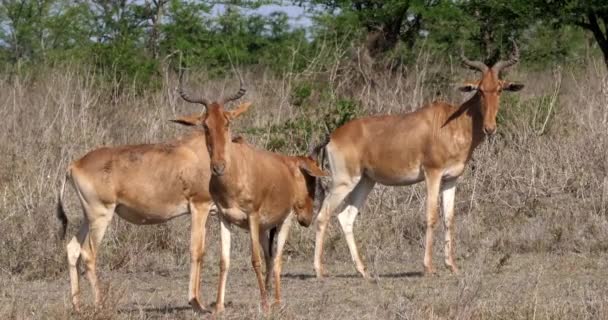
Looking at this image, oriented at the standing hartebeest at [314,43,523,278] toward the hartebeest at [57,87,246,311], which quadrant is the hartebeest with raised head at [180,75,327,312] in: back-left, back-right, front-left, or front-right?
front-left

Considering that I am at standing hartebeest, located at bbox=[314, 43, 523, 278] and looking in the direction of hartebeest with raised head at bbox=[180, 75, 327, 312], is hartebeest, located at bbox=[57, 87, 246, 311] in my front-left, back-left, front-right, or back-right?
front-right

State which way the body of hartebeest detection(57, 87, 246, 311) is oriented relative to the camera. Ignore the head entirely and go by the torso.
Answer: to the viewer's right

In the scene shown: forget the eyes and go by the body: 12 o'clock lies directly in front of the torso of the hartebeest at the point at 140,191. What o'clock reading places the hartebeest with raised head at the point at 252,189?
The hartebeest with raised head is roughly at 1 o'clock from the hartebeest.

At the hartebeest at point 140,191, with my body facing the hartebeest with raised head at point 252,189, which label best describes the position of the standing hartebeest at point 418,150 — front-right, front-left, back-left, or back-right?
front-left

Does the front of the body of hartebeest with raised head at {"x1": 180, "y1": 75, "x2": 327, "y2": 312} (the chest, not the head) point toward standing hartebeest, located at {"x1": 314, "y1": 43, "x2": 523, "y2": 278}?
no

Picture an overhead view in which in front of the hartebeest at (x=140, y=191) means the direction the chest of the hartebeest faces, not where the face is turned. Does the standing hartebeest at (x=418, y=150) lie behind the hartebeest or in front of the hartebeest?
in front
